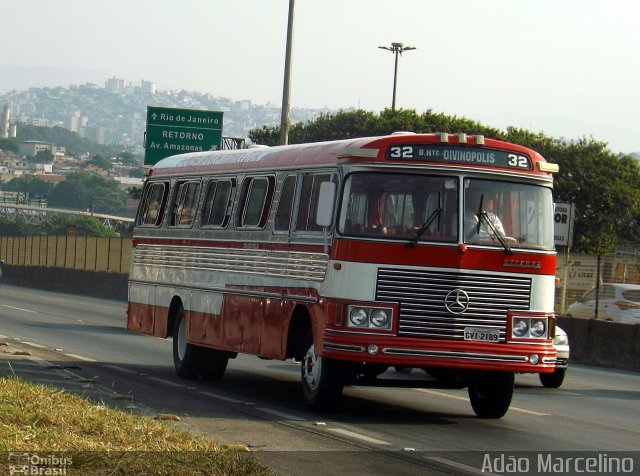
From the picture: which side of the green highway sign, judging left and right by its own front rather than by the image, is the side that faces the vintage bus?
front

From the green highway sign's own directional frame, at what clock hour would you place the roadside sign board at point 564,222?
The roadside sign board is roughly at 11 o'clock from the green highway sign.

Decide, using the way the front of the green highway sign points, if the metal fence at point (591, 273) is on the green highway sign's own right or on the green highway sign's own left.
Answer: on the green highway sign's own left

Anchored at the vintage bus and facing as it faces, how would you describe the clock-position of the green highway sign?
The green highway sign is roughly at 7 o'clock from the vintage bus.

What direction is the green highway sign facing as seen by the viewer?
toward the camera

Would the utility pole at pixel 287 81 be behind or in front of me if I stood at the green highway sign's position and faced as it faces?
in front

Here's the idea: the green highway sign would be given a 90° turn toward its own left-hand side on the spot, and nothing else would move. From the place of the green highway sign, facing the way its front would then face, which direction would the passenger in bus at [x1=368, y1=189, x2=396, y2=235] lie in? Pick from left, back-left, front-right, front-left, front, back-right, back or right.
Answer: right

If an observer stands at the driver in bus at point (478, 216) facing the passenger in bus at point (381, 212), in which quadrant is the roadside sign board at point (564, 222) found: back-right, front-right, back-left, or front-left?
back-right

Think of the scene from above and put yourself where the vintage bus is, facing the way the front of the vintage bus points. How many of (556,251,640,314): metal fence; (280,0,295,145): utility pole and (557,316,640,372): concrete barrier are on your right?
0

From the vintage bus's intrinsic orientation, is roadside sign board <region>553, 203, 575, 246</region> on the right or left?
on its left

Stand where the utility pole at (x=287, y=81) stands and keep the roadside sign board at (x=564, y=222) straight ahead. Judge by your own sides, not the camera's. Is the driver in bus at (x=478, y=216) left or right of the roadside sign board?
right

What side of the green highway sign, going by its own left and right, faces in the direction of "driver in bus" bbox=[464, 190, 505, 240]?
front

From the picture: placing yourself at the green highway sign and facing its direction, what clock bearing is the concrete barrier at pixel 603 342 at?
The concrete barrier is roughly at 11 o'clock from the green highway sign.

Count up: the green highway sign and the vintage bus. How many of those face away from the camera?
0
